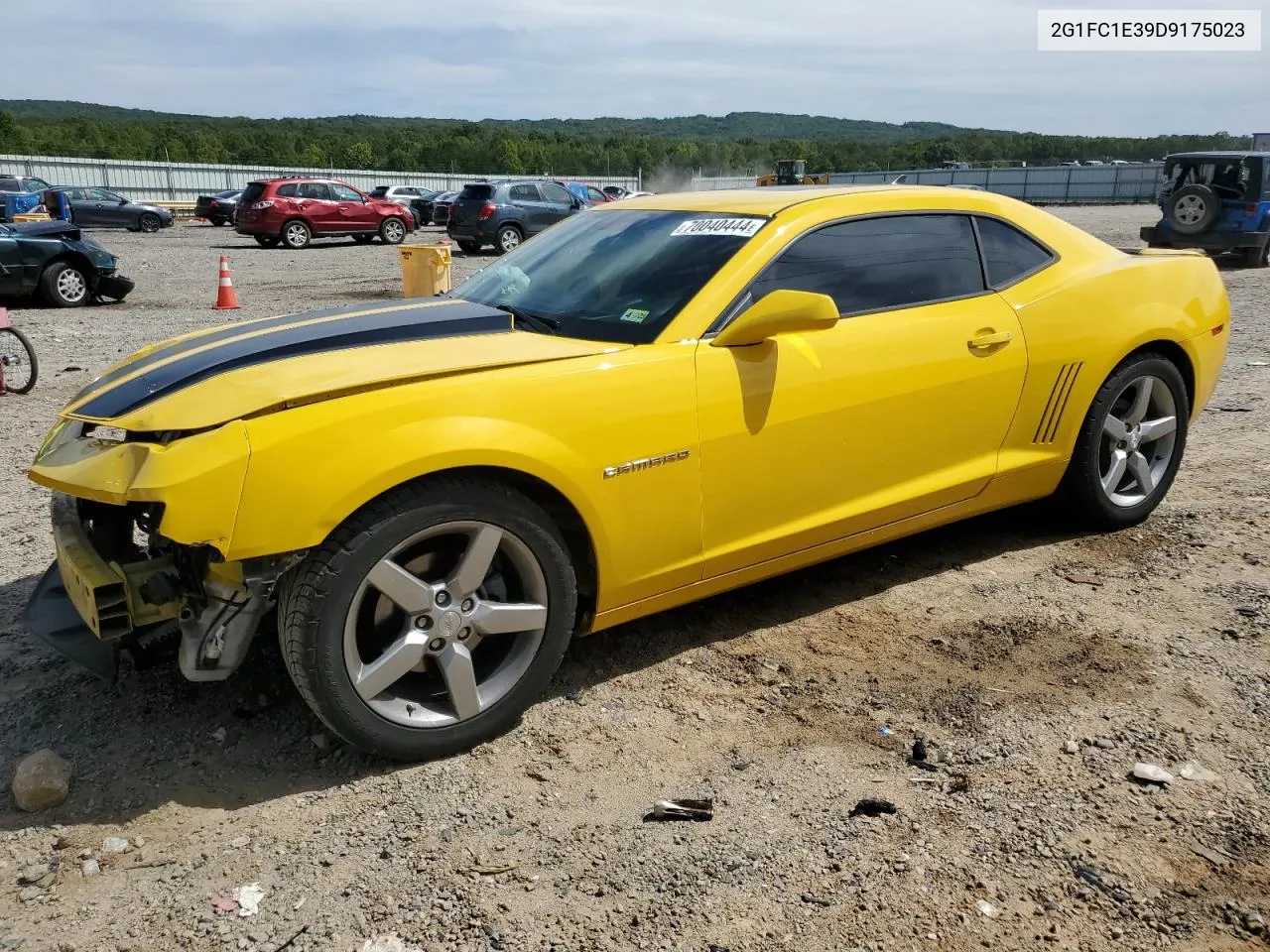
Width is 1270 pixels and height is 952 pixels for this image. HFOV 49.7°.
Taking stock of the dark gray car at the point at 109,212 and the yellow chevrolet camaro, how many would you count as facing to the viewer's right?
1

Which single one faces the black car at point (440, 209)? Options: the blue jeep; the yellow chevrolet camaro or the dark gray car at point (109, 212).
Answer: the dark gray car at point (109, 212)

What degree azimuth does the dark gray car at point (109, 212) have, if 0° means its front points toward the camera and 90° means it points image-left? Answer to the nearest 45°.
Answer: approximately 270°

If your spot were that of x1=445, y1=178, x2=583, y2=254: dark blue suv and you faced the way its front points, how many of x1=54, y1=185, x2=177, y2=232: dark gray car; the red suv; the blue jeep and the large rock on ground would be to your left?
2

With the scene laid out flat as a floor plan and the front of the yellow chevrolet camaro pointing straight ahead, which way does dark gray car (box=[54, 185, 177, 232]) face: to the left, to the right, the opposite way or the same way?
the opposite way

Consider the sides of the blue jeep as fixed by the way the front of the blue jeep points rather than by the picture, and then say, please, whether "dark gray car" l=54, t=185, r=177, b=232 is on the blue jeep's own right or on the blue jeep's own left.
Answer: on the blue jeep's own left

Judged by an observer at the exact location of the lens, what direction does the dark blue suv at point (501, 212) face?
facing away from the viewer and to the right of the viewer

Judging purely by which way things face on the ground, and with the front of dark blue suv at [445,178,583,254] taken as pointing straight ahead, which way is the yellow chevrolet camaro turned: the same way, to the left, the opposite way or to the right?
the opposite way

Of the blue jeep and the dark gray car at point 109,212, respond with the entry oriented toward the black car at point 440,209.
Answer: the dark gray car at point 109,212

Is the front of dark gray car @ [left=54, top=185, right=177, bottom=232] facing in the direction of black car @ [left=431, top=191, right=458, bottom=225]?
yes

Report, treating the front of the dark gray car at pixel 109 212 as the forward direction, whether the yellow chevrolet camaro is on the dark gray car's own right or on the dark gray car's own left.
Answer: on the dark gray car's own right

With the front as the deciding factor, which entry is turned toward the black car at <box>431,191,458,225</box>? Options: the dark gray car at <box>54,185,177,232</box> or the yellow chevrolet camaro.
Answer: the dark gray car at <box>54,185,177,232</box>

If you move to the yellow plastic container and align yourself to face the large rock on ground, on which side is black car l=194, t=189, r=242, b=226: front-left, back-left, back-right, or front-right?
back-right

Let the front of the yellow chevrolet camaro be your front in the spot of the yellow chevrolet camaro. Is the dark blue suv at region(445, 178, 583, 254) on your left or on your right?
on your right
